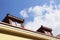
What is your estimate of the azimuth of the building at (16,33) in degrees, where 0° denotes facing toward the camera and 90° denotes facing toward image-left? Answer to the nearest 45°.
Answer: approximately 315°
